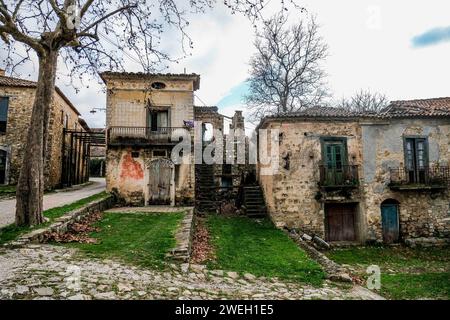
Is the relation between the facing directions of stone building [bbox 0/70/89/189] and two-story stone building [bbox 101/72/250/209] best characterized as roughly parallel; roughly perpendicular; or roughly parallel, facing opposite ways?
roughly perpendicular

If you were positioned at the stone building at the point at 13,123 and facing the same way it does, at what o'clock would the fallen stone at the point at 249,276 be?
The fallen stone is roughly at 1 o'clock from the stone building.

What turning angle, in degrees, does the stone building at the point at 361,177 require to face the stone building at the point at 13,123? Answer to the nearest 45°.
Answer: approximately 90° to its right

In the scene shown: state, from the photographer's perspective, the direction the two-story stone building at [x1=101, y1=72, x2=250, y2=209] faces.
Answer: facing the viewer

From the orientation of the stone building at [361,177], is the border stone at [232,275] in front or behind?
in front

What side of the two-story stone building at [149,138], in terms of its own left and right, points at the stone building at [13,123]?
right

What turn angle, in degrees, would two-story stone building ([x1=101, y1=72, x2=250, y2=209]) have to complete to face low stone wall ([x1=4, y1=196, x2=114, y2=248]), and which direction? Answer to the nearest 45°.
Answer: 0° — it already faces it

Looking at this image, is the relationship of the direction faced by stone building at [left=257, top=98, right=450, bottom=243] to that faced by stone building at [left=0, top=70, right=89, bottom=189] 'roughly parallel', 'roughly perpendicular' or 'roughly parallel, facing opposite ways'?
roughly perpendicular

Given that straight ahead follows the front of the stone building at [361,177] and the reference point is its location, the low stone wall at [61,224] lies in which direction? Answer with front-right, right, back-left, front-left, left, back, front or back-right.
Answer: front-right

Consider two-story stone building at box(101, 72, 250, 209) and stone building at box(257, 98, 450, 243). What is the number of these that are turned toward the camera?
2

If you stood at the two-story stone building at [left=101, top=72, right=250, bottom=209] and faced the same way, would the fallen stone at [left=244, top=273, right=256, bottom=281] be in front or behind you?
in front

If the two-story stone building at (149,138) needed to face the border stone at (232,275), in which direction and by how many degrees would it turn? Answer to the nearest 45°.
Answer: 0° — it already faces it

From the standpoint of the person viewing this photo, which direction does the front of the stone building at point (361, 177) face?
facing the viewer

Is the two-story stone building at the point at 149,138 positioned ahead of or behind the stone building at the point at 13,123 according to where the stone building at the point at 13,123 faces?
ahead

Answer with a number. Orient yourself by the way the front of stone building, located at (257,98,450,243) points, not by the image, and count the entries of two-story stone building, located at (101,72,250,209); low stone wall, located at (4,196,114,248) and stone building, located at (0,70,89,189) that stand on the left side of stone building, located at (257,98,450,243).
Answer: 0

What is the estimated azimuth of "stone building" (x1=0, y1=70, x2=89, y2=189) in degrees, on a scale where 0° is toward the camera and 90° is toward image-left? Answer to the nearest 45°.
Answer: approximately 315°

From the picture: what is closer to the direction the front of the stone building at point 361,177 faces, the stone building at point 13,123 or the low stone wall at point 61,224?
the low stone wall
